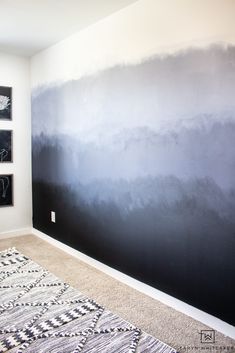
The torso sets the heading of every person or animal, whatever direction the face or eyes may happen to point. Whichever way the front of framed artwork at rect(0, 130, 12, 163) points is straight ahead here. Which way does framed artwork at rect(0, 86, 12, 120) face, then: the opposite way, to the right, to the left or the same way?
the same way

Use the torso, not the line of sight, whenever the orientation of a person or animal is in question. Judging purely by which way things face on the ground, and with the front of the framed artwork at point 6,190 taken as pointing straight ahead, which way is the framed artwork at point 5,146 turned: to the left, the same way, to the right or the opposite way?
the same way

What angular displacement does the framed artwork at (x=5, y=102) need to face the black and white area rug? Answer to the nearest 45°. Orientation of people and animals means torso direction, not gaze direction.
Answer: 0° — it already faces it

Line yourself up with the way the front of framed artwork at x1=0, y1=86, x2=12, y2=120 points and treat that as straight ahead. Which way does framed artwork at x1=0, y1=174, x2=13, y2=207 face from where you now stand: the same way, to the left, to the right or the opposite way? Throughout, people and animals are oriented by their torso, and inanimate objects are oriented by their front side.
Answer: the same way

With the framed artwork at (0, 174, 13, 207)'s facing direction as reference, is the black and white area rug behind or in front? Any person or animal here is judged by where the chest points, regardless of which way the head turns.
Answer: in front
